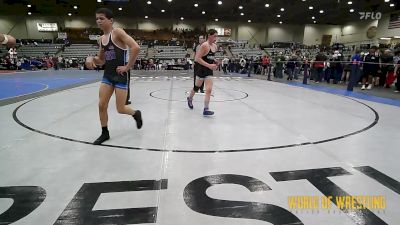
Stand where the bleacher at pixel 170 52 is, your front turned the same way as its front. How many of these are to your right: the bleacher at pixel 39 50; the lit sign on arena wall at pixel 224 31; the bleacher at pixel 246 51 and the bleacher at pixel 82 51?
2

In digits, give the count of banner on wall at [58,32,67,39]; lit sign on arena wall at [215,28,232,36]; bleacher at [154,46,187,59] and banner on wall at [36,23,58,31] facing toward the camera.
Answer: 4

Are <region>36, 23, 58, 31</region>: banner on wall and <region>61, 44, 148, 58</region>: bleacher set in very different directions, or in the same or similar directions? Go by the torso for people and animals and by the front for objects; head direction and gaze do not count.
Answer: same or similar directions

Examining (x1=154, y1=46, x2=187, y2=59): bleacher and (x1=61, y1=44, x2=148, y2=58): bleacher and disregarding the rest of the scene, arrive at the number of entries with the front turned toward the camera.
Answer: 2

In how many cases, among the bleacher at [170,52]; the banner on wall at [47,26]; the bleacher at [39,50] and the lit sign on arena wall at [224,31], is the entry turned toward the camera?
4

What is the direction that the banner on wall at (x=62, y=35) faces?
toward the camera

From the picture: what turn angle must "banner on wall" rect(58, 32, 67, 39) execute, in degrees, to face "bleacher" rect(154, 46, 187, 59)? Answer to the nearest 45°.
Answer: approximately 45° to its left

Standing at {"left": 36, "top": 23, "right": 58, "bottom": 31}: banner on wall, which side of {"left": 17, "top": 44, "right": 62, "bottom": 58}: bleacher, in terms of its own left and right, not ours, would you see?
back

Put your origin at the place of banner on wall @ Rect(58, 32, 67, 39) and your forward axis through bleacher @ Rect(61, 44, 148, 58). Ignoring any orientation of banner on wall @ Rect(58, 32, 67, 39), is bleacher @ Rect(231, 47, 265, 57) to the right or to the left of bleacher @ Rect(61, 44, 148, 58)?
left

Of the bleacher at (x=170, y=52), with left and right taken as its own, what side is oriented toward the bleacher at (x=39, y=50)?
right

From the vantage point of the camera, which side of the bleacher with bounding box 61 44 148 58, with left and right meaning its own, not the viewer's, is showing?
front

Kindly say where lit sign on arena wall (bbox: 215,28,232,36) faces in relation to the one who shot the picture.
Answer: facing the viewer

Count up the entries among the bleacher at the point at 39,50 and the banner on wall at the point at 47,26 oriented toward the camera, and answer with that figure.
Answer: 2

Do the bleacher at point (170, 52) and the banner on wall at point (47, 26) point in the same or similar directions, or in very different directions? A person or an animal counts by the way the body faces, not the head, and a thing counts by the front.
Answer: same or similar directions

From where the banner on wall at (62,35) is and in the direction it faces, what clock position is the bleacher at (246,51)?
The bleacher is roughly at 10 o'clock from the banner on wall.

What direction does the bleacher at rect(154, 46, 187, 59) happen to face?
toward the camera
